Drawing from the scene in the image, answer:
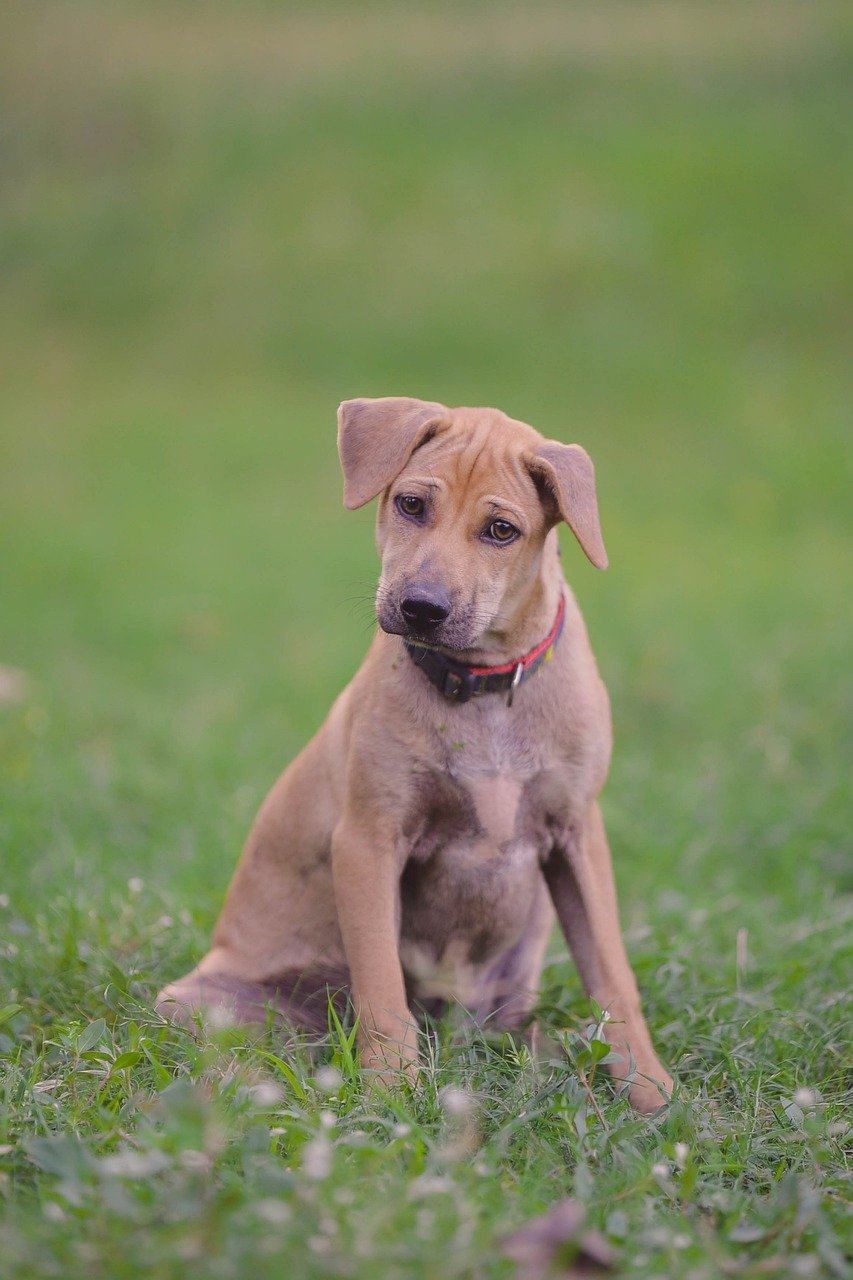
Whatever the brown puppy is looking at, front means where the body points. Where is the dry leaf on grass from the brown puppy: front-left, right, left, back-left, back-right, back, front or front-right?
front-right

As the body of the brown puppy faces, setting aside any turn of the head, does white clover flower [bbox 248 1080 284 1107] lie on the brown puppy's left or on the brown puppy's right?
on the brown puppy's right

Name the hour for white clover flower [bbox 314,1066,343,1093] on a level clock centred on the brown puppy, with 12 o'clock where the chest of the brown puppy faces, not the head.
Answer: The white clover flower is roughly at 2 o'clock from the brown puppy.

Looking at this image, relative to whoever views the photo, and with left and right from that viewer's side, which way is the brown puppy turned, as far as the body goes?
facing the viewer and to the right of the viewer

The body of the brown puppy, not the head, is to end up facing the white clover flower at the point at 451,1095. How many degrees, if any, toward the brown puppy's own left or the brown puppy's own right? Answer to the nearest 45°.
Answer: approximately 45° to the brown puppy's own right
